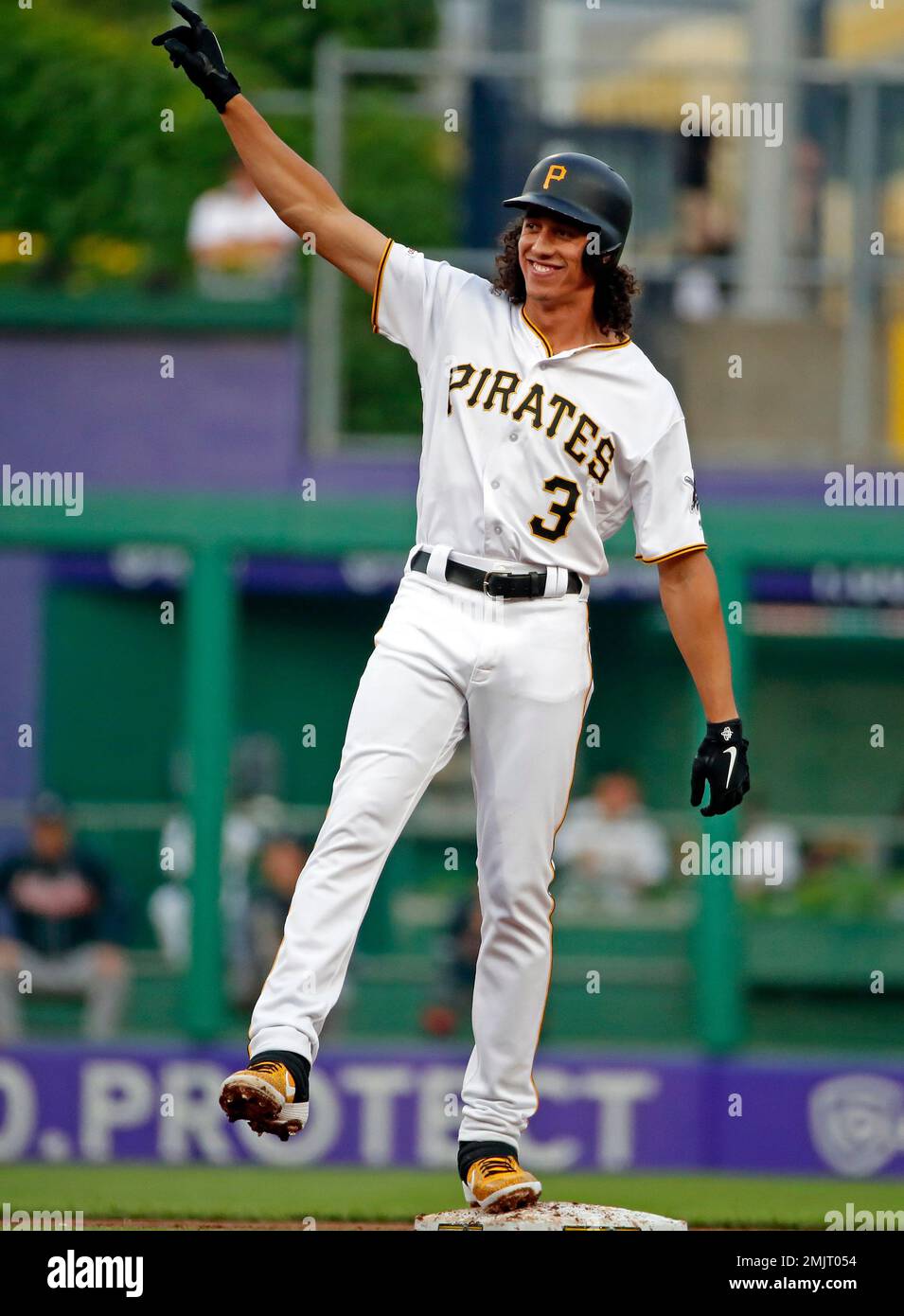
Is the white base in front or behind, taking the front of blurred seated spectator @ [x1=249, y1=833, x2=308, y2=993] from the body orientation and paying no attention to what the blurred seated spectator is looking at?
in front

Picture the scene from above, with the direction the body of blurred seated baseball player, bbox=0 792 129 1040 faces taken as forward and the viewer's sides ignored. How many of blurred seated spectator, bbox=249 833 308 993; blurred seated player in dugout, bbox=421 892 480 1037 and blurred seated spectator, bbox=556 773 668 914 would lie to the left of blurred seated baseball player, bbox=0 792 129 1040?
3

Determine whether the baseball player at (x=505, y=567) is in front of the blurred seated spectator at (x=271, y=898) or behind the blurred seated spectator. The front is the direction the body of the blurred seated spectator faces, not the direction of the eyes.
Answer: in front

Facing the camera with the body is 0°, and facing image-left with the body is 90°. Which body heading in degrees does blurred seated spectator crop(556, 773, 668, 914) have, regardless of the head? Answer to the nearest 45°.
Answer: approximately 0°

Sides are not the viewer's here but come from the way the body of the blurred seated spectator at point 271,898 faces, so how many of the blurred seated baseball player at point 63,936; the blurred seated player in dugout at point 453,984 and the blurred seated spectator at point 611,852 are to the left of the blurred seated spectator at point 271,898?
2

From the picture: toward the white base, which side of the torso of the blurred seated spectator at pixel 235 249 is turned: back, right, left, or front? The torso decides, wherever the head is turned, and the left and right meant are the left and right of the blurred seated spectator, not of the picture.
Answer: front

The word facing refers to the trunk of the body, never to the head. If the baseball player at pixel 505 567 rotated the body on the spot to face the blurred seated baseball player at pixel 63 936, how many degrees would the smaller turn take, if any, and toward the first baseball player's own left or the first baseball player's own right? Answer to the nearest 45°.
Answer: approximately 180°

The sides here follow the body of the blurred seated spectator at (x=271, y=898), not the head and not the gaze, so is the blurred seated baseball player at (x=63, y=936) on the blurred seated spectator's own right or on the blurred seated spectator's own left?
on the blurred seated spectator's own right
